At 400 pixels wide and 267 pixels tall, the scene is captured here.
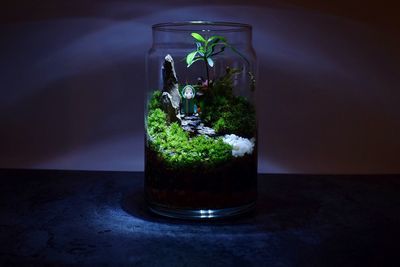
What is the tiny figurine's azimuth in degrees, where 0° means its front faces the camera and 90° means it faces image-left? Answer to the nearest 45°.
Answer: approximately 0°
